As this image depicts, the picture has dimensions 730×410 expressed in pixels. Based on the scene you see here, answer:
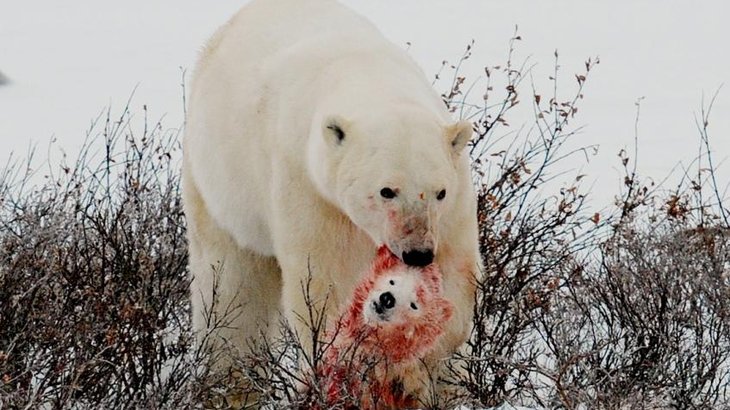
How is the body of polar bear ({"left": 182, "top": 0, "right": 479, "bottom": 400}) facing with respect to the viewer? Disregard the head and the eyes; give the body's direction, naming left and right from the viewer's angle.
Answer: facing the viewer and to the right of the viewer
